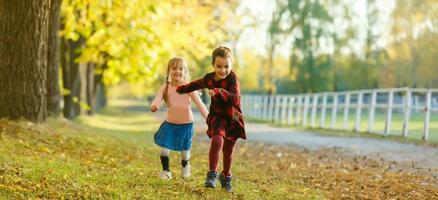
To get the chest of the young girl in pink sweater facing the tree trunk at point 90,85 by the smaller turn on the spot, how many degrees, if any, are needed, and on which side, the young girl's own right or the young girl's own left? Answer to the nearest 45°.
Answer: approximately 180°

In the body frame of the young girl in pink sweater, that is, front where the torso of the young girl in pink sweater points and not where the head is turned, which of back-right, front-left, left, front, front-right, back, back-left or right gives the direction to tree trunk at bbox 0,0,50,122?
back-right

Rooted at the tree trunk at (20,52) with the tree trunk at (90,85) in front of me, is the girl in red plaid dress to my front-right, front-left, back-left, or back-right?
back-right

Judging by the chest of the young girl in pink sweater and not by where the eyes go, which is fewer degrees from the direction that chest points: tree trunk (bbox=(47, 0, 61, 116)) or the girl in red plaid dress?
the girl in red plaid dress

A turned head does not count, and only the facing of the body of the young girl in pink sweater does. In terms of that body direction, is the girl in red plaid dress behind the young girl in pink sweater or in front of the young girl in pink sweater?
in front

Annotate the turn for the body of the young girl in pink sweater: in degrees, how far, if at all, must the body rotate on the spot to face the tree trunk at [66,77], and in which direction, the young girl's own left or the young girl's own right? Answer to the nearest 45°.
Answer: approximately 180°

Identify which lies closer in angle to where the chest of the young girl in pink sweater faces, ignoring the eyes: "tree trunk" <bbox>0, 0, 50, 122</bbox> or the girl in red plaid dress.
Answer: the girl in red plaid dress

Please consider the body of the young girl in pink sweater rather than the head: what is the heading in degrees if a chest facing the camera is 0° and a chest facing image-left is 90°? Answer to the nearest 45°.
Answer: approximately 0°

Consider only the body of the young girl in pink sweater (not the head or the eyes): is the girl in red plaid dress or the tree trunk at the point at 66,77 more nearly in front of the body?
the girl in red plaid dress
